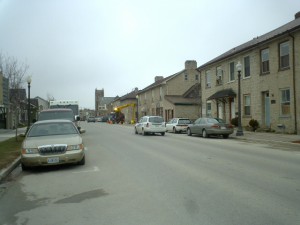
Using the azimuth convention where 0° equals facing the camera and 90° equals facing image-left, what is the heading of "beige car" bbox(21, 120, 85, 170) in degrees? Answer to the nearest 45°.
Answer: approximately 0°

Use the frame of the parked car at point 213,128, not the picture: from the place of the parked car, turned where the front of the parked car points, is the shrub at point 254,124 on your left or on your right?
on your right

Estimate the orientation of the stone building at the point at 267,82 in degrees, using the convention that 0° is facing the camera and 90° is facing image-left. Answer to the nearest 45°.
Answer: approximately 45°

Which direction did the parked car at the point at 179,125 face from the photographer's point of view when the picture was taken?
facing away from the viewer and to the left of the viewer

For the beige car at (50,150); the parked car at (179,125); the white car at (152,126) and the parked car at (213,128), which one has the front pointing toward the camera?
the beige car at (50,150)

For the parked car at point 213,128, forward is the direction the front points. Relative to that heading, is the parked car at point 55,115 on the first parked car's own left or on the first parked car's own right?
on the first parked car's own left

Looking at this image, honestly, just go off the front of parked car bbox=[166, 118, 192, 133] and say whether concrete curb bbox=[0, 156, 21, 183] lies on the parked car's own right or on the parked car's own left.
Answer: on the parked car's own left

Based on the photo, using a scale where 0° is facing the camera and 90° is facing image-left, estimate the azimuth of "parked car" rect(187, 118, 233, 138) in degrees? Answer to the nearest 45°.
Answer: approximately 135°

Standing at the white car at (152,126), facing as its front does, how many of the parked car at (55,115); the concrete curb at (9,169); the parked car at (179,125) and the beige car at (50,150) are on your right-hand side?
1

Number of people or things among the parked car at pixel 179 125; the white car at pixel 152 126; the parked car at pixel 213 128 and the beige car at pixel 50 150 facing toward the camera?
1

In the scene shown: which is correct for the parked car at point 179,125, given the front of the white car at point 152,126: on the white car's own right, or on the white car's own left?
on the white car's own right

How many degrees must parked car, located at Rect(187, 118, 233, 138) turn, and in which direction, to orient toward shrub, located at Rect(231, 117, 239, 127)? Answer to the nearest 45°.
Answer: approximately 45° to its right

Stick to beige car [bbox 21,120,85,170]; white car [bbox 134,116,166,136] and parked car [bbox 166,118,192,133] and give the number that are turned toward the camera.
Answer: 1

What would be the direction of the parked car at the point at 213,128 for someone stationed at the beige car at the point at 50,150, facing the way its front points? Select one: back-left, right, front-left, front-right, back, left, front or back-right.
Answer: back-left

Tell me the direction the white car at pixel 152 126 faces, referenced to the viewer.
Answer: facing away from the viewer and to the left of the viewer

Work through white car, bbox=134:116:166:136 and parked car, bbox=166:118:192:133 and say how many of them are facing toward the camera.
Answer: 0
